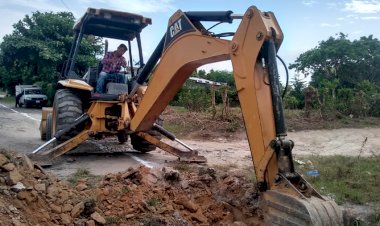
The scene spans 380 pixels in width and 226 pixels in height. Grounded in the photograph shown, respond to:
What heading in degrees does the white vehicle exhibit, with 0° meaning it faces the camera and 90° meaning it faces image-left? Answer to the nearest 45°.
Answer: approximately 315°

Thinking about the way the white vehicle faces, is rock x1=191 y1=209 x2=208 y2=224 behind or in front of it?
in front

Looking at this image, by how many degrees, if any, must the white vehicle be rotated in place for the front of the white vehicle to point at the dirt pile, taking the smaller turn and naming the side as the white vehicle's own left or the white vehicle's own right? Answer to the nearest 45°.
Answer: approximately 45° to the white vehicle's own right

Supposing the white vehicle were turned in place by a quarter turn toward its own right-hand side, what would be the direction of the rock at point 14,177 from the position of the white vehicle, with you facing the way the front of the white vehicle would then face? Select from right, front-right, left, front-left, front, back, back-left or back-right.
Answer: front-left

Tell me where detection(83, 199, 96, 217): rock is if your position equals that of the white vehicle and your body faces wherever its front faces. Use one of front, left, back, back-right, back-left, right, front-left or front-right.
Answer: front-right

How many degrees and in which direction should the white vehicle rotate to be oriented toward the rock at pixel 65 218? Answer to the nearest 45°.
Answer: approximately 45° to its right

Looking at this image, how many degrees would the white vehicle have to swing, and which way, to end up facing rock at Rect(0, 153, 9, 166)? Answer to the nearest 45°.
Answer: approximately 45° to its right

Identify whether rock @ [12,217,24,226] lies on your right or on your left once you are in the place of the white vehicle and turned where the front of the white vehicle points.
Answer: on your right

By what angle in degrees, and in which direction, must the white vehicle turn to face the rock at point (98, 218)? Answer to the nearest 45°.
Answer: approximately 45° to its right
